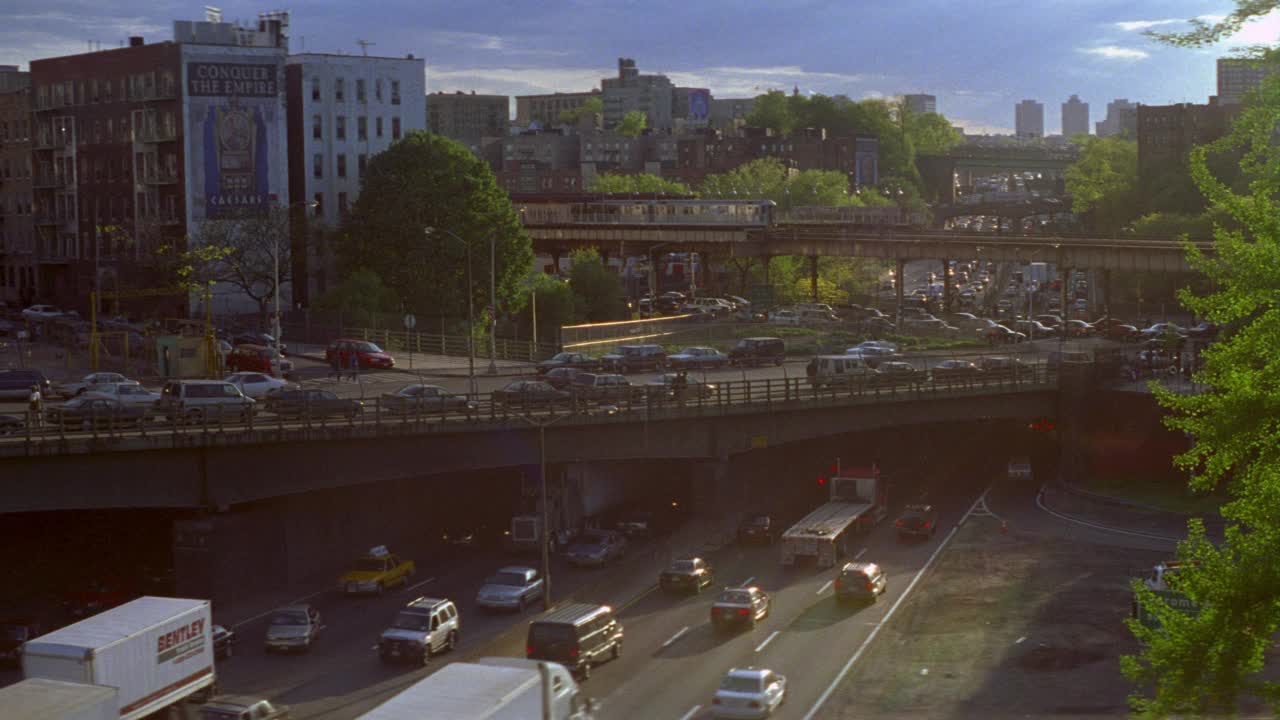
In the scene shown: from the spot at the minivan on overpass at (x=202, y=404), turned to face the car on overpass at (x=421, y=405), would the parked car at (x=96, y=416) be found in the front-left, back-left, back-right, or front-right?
back-right

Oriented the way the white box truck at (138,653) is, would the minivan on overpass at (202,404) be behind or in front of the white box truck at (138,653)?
behind

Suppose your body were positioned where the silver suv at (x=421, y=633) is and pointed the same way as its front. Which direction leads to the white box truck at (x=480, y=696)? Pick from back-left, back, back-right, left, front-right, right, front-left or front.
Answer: front-left

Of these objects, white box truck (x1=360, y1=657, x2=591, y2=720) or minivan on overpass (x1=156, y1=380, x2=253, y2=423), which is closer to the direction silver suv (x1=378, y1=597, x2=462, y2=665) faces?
the white box truck

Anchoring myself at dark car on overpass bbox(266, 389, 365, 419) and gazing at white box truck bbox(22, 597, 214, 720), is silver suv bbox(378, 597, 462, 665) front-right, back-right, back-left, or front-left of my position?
front-left

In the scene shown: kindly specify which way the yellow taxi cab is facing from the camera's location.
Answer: facing the viewer and to the left of the viewer

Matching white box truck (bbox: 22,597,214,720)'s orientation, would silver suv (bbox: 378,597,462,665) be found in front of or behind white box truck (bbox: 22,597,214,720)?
behind

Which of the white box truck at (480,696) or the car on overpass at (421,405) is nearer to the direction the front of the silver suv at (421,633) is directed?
the white box truck
